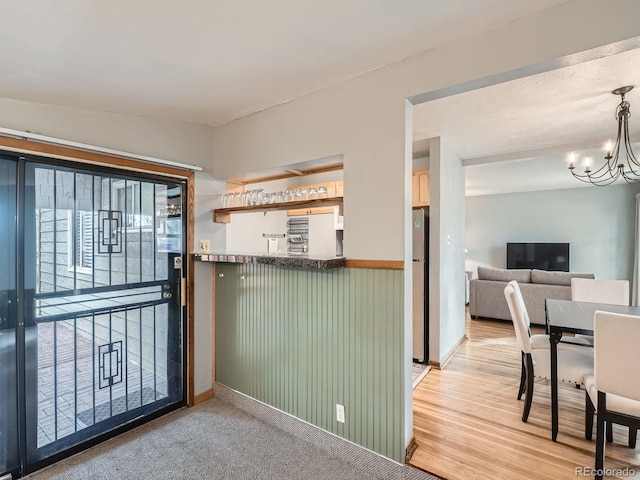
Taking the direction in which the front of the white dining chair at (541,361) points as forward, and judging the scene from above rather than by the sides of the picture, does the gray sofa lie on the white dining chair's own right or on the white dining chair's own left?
on the white dining chair's own left

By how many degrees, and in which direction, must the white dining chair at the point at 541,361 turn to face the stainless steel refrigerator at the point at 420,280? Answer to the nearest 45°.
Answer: approximately 135° to its left

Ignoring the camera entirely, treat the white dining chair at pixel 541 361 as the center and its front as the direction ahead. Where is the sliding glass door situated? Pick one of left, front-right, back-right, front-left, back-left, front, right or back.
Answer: back-right

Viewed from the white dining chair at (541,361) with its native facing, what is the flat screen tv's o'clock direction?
The flat screen tv is roughly at 9 o'clock from the white dining chair.

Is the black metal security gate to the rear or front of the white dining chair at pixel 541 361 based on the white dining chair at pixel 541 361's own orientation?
to the rear

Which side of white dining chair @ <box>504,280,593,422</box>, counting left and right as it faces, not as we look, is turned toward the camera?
right

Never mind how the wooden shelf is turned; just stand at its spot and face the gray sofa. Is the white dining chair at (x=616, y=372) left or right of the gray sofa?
right

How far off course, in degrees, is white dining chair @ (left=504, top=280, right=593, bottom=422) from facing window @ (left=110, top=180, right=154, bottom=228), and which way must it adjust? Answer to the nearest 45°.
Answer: approximately 135° to its right

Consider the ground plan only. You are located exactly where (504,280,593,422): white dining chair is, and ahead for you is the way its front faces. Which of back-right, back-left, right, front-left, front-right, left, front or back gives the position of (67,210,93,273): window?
back-right

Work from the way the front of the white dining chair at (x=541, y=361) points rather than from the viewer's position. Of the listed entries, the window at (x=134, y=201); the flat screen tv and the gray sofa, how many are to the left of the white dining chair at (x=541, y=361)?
2
